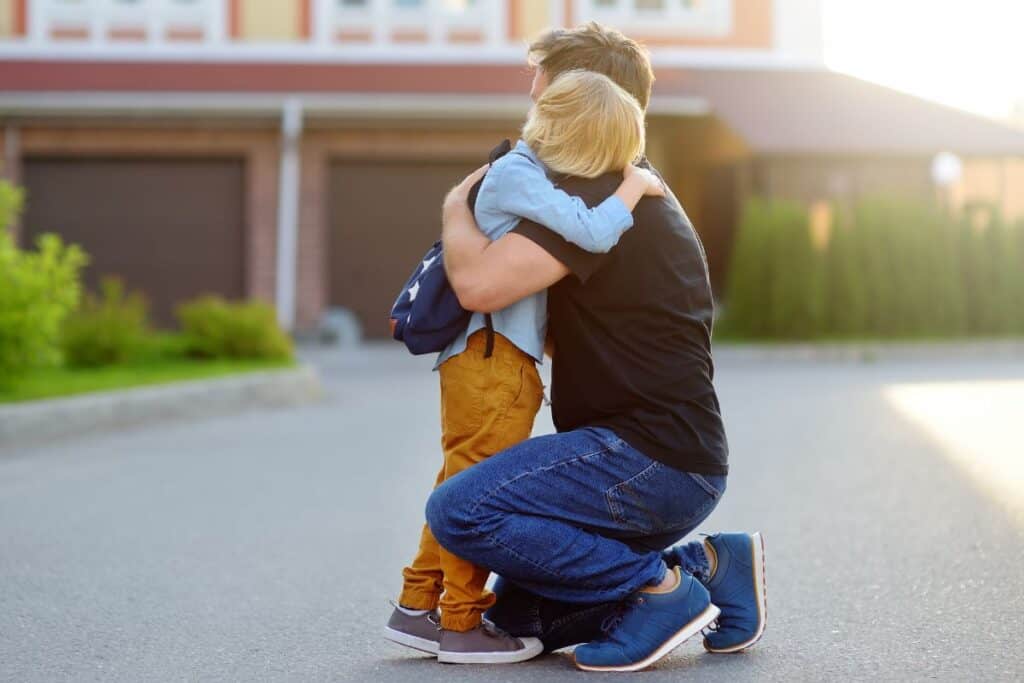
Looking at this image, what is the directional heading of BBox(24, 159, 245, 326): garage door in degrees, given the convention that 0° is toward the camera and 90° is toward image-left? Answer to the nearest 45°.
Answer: approximately 0°

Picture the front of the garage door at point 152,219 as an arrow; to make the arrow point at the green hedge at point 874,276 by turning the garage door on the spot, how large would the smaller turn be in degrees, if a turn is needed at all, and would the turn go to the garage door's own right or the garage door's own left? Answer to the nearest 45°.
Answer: approximately 45° to the garage door's own left

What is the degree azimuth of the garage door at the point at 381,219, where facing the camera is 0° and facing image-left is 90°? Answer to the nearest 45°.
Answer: approximately 0°

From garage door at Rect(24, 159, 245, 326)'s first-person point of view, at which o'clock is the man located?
The man is roughly at 12 o'clock from the garage door.

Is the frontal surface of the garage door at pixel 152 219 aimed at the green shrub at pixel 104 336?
yes

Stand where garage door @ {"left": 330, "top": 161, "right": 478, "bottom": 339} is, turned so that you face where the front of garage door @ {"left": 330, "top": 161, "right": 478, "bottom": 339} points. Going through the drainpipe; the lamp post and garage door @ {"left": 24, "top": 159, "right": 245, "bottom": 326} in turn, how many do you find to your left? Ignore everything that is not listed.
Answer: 1

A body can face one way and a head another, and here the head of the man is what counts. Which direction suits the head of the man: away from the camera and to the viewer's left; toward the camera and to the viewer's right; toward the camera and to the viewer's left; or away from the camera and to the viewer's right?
away from the camera and to the viewer's left

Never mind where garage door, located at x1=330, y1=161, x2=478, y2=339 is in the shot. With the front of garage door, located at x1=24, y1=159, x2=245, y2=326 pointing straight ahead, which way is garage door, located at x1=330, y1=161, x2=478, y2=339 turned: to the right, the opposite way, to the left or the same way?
the same way

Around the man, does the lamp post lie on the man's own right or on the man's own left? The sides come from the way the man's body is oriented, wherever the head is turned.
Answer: on the man's own right

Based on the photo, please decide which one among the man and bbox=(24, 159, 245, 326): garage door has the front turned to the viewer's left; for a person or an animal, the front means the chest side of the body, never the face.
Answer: the man

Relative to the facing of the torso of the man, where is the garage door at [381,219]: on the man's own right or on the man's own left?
on the man's own right

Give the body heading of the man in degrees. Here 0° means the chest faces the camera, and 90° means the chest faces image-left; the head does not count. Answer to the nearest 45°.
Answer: approximately 90°

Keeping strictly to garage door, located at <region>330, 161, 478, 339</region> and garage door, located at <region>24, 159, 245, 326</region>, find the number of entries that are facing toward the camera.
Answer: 2
